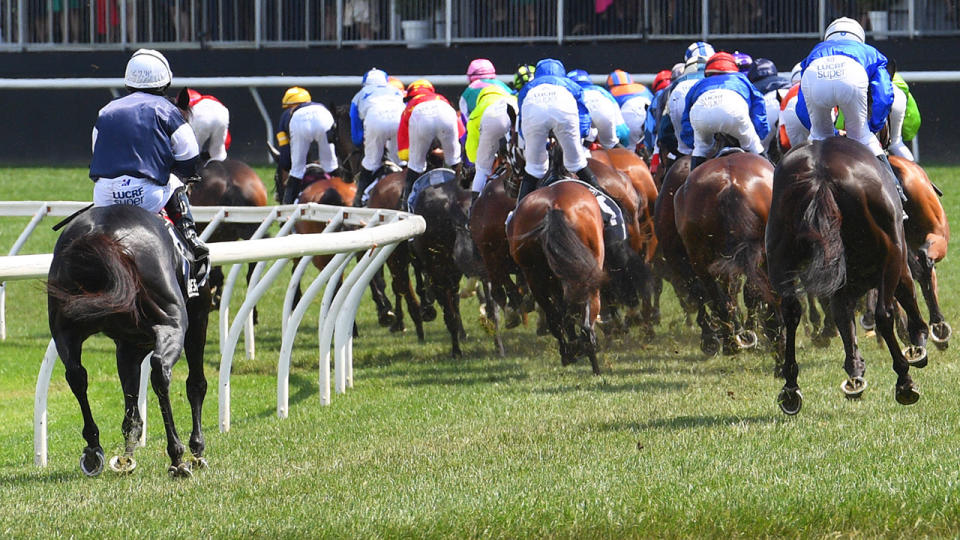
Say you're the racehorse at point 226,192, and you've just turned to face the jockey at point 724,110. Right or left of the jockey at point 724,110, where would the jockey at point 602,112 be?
left

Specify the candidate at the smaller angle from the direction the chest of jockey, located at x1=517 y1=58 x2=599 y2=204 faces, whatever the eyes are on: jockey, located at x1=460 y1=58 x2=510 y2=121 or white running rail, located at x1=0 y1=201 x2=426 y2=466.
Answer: the jockey

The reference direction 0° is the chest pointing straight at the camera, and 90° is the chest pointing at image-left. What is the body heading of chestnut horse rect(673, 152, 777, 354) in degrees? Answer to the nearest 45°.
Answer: approximately 180°

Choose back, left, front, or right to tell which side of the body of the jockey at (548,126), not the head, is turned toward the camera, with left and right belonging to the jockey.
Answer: back

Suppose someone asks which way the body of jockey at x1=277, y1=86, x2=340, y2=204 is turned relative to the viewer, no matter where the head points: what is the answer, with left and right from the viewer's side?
facing away from the viewer and to the left of the viewer

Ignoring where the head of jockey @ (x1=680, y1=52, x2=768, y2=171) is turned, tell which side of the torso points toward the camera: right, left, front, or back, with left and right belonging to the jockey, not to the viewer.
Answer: back

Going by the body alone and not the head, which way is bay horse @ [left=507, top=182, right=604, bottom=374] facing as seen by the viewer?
away from the camera
